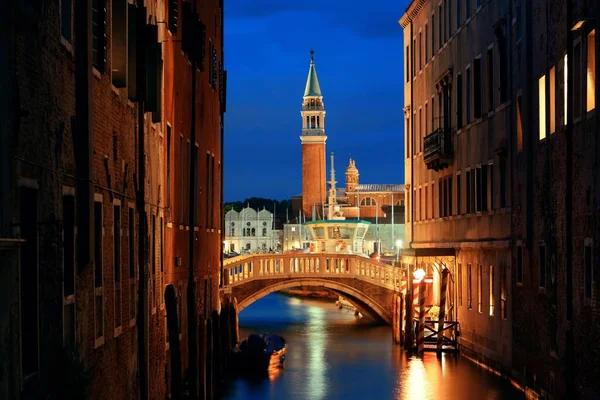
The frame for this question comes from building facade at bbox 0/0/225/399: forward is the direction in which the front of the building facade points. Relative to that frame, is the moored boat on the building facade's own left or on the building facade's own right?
on the building facade's own left

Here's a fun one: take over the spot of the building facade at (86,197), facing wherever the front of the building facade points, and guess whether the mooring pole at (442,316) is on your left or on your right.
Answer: on your left

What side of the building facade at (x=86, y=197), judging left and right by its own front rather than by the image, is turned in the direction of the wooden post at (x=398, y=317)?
left

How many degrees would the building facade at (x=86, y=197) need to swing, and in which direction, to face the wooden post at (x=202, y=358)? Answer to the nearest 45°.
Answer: approximately 90° to its left

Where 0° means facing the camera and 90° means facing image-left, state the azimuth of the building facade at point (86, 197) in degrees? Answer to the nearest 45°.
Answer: approximately 270°

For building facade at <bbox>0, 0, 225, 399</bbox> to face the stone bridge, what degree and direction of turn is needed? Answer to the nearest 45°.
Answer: approximately 90° to its left
